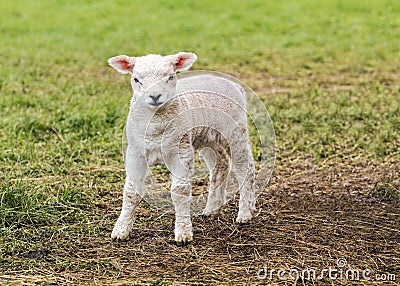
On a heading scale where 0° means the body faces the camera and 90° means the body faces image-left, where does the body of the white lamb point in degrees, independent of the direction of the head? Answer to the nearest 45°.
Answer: approximately 45°
